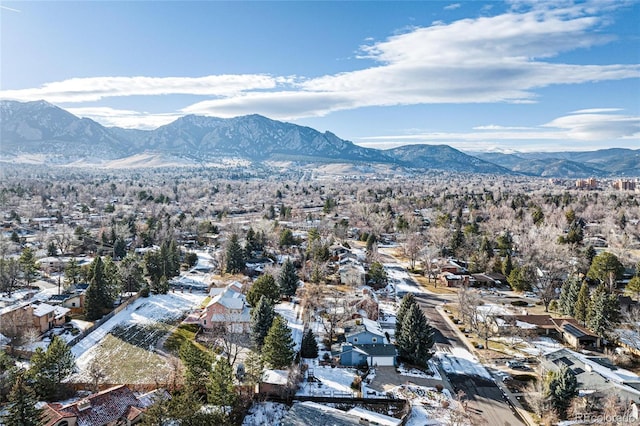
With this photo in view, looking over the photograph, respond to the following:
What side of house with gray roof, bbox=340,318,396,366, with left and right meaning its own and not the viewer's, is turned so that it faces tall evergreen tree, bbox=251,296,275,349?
right

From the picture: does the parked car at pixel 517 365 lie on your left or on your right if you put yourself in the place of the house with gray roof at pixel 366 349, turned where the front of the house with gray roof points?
on your left

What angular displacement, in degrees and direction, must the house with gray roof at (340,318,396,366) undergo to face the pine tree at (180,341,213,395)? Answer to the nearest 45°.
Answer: approximately 45° to its right

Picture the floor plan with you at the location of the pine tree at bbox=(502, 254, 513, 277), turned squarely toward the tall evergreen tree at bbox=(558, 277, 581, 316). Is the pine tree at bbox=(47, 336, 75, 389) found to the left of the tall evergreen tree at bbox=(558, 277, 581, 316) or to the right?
right

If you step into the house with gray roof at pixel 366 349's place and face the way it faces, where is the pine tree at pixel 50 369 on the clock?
The pine tree is roughly at 2 o'clock from the house with gray roof.

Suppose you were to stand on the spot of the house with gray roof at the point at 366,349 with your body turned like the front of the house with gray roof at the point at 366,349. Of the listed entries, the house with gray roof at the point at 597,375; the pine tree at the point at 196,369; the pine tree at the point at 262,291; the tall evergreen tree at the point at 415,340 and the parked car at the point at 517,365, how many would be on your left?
3

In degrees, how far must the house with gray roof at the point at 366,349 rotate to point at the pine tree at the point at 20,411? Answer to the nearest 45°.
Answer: approximately 45° to its right

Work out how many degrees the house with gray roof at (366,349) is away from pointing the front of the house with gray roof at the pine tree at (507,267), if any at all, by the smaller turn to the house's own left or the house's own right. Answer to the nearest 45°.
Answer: approximately 135° to the house's own left

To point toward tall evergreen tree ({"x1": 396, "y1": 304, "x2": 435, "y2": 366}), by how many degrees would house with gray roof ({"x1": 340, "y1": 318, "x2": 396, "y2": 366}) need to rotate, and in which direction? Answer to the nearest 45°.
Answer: approximately 90° to its left

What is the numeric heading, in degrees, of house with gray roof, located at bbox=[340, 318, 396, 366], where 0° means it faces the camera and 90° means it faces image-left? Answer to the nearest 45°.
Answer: approximately 0°

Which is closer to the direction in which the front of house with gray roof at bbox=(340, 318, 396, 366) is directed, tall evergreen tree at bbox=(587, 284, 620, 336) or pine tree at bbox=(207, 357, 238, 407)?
the pine tree

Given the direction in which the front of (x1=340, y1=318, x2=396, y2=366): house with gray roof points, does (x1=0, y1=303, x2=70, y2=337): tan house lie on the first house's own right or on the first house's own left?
on the first house's own right

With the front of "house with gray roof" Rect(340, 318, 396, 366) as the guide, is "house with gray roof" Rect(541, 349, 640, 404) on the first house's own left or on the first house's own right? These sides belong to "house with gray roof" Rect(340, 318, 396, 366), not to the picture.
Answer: on the first house's own left

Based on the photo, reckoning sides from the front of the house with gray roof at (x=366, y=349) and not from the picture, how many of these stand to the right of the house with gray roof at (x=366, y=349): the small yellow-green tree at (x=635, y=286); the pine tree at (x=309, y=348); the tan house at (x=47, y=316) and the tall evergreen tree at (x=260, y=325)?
3

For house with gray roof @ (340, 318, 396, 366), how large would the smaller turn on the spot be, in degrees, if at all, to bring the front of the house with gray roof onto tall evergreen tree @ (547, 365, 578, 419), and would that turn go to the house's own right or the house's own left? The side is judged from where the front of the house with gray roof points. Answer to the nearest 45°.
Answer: approximately 45° to the house's own left

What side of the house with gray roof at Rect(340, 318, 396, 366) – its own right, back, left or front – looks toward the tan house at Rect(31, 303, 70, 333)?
right
